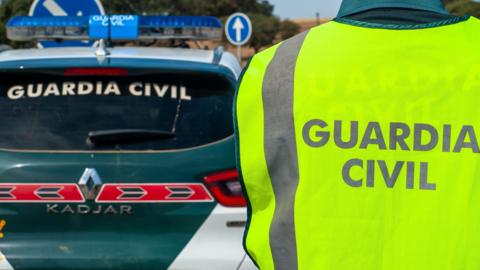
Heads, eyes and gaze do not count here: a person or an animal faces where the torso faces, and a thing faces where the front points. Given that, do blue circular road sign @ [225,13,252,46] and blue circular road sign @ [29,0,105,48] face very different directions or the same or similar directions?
same or similar directions

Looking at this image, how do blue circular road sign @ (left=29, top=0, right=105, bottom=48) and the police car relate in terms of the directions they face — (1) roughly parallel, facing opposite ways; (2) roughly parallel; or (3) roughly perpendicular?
roughly parallel, facing opposite ways

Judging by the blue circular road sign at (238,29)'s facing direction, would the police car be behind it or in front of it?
in front

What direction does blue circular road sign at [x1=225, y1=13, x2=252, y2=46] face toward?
toward the camera

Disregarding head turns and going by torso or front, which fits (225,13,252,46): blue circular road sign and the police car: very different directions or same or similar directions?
very different directions

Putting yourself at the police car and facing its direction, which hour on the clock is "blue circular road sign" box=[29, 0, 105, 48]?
The blue circular road sign is roughly at 12 o'clock from the police car.

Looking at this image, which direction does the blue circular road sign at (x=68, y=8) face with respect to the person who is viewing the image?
facing the viewer

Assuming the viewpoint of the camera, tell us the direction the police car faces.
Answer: facing away from the viewer

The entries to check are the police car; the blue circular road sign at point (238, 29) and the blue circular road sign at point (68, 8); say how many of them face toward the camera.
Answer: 2

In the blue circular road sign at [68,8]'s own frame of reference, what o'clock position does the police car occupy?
The police car is roughly at 12 o'clock from the blue circular road sign.

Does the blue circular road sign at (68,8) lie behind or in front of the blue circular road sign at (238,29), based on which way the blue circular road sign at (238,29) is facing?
in front

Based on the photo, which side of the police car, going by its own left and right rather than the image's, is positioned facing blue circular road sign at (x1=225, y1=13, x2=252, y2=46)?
front

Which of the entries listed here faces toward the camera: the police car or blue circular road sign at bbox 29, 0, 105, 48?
the blue circular road sign

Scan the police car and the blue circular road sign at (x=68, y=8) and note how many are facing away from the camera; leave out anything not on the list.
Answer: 1
